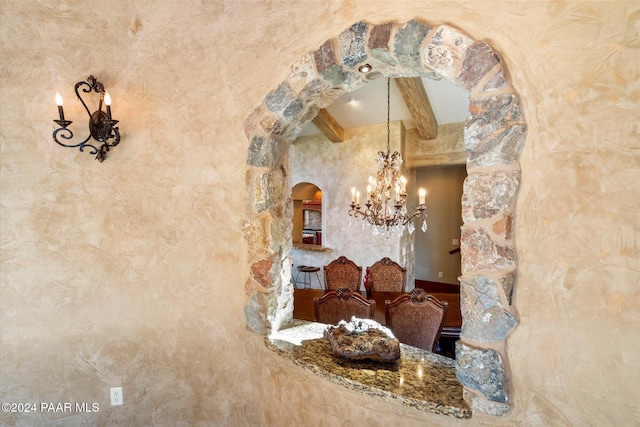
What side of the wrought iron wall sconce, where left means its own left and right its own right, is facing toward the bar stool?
back

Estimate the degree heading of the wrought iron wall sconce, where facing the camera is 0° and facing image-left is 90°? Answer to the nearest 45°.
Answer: approximately 45°

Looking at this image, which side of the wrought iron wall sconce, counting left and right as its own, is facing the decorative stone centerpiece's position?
left

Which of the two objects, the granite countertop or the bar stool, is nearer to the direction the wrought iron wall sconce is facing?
the granite countertop
